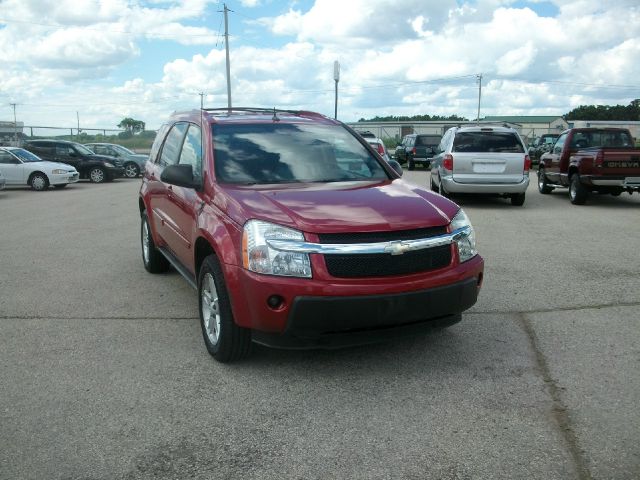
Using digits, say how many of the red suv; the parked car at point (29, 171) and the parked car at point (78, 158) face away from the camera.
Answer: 0

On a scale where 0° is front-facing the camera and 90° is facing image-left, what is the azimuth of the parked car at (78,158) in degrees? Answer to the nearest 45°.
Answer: approximately 315°

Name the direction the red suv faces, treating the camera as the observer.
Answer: facing the viewer and to the right of the viewer

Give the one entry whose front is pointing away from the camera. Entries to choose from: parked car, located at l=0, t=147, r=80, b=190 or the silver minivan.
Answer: the silver minivan

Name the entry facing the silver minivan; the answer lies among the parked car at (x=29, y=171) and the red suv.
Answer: the parked car

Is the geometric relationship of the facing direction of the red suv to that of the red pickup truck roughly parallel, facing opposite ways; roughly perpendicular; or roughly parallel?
roughly parallel, facing opposite ways

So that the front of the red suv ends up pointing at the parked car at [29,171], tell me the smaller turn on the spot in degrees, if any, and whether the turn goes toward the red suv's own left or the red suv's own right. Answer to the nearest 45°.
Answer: approximately 180°

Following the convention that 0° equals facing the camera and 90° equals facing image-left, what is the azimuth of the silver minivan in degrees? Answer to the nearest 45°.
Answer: approximately 180°

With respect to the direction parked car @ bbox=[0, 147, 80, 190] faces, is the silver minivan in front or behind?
in front

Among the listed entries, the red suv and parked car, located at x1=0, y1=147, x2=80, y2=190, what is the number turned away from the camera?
0

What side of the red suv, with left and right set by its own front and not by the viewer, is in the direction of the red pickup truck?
left

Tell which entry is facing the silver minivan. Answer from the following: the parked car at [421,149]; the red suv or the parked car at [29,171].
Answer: the parked car at [29,171]

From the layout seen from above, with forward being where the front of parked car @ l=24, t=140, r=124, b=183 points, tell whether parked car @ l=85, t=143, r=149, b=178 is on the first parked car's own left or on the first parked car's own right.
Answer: on the first parked car's own left
